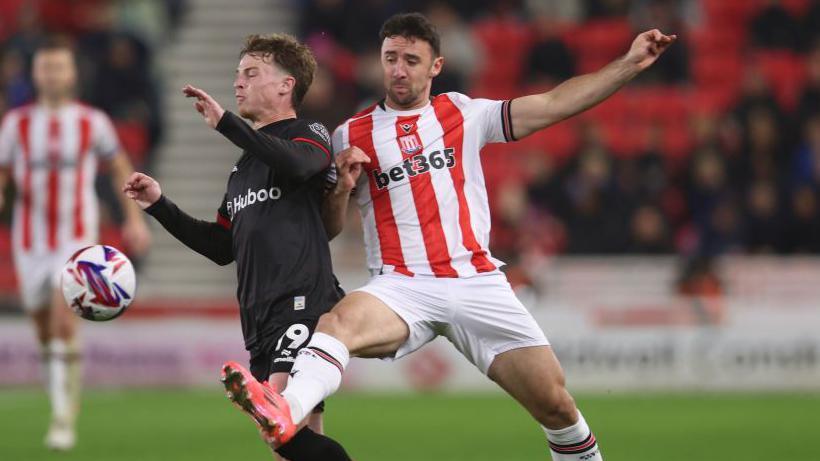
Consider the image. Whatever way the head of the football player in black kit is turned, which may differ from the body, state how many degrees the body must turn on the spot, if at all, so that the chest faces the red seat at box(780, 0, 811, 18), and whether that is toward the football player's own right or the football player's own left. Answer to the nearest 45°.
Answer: approximately 180°

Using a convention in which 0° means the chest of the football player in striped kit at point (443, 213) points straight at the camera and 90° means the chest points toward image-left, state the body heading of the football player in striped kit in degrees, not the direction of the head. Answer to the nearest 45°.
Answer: approximately 0°

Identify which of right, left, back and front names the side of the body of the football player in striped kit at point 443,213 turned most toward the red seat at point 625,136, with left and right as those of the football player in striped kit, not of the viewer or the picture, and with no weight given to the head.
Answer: back

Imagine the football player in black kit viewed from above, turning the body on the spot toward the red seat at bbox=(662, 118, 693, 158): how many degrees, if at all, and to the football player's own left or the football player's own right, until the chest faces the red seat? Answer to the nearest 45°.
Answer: approximately 180°

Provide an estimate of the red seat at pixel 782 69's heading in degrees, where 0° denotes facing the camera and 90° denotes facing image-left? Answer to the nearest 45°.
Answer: approximately 0°

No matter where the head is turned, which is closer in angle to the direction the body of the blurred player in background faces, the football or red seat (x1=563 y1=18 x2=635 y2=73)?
the football

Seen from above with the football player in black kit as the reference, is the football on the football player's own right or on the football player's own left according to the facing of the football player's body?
on the football player's own right

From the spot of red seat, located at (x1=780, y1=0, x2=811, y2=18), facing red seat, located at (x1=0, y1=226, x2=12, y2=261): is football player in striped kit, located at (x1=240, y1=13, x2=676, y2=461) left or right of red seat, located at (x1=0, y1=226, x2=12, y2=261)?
left
